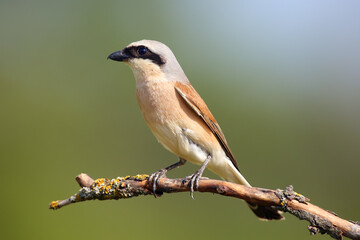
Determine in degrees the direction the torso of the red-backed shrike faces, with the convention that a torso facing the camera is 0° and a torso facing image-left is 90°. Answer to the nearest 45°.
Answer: approximately 45°
